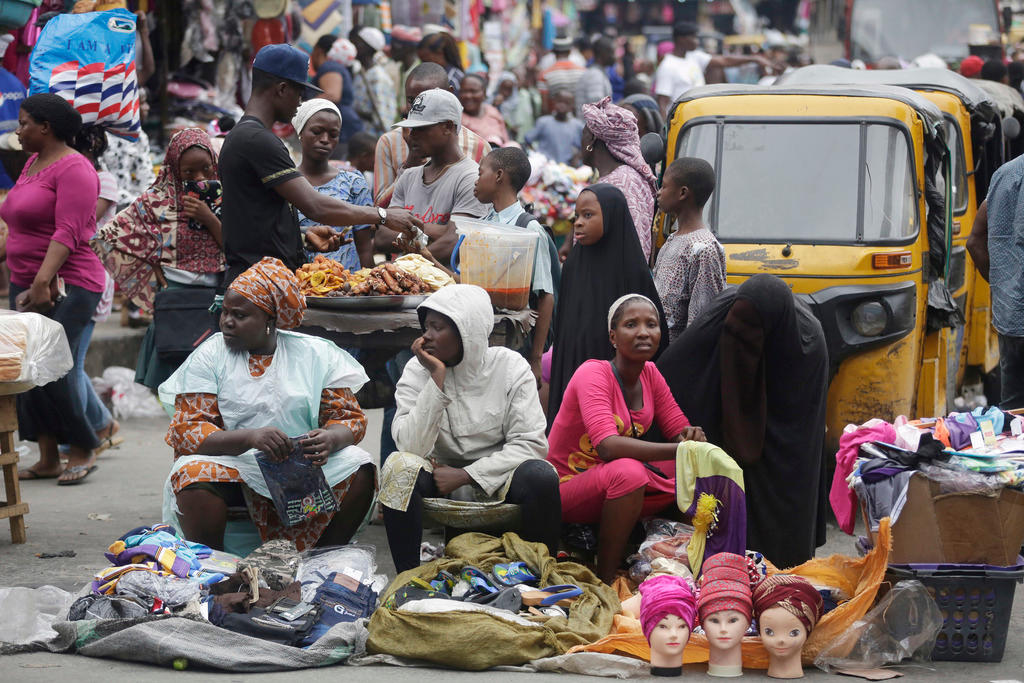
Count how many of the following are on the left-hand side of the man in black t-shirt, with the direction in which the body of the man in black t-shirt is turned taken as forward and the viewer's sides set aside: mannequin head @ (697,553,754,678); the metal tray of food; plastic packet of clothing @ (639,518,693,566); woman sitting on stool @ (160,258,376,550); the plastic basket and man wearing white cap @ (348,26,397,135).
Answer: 1

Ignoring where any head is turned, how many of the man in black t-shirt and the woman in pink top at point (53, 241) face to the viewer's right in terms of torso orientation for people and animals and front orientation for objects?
1

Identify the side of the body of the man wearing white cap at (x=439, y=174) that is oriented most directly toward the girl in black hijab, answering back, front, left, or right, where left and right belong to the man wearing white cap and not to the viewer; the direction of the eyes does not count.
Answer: left

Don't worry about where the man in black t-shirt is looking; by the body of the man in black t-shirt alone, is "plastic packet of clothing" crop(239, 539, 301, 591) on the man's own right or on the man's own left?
on the man's own right

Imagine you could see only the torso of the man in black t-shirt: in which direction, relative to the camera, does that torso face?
to the viewer's right

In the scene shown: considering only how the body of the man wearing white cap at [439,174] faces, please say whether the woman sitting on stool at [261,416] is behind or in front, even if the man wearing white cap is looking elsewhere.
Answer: in front

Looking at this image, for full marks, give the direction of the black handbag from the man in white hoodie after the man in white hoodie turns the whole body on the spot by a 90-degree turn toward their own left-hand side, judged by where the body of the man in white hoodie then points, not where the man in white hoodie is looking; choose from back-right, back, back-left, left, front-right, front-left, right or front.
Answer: back

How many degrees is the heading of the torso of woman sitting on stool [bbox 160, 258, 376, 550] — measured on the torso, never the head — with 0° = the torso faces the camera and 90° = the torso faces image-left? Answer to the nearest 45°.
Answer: approximately 0°

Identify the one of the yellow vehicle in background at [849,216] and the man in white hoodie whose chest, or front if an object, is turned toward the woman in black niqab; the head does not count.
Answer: the yellow vehicle in background

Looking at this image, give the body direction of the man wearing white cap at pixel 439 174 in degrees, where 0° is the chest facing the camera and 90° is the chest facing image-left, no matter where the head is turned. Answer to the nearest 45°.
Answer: approximately 45°

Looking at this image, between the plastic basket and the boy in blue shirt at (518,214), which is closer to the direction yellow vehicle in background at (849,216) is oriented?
the plastic basket

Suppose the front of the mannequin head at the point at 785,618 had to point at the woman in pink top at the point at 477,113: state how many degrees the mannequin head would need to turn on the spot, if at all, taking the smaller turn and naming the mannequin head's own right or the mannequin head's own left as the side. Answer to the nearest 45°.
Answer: approximately 180°

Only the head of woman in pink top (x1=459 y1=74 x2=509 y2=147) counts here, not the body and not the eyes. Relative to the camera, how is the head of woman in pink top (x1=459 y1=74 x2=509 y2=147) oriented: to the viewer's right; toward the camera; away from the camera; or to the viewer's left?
toward the camera

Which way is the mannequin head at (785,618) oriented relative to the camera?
toward the camera

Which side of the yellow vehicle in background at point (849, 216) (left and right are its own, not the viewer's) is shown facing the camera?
front

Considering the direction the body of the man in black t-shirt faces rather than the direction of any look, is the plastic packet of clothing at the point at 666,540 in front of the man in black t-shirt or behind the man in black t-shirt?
in front

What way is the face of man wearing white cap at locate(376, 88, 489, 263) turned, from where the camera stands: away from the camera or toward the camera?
toward the camera

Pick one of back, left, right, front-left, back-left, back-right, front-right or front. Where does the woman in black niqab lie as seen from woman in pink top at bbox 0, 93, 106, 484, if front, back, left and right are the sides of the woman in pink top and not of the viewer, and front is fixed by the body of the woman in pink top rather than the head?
back-left
